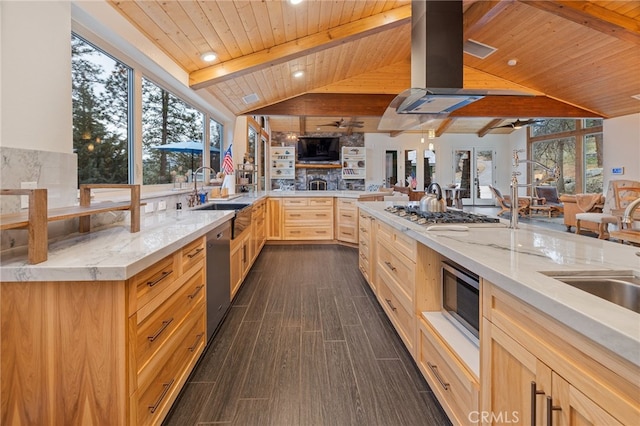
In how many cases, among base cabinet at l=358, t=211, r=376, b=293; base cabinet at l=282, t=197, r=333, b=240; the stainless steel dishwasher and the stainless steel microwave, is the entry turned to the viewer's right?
1

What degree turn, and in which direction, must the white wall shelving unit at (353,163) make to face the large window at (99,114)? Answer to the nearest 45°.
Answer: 0° — it already faces it

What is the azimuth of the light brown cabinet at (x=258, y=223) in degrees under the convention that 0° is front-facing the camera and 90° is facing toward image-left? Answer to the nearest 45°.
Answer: approximately 270°

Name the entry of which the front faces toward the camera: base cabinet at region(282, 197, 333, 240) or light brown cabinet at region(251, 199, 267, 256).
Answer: the base cabinet

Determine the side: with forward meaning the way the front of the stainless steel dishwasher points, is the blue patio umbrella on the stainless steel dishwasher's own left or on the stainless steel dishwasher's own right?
on the stainless steel dishwasher's own left

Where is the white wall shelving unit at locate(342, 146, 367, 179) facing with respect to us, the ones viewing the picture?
facing the viewer

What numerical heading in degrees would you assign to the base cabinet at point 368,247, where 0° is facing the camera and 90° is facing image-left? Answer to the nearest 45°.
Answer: approximately 90°

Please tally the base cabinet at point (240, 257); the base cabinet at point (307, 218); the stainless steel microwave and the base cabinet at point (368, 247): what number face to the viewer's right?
1

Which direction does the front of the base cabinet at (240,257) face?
to the viewer's right

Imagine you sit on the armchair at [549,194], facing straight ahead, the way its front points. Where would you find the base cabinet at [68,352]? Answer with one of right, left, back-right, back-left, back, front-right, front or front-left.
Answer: front-right

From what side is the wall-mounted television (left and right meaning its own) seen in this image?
front

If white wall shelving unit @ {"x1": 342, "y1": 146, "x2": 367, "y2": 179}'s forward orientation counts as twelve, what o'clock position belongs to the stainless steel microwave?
The stainless steel microwave is roughly at 12 o'clock from the white wall shelving unit.

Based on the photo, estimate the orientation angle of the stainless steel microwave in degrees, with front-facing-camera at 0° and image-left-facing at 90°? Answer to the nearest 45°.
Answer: approximately 45°

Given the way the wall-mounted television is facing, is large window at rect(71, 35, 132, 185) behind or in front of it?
in front

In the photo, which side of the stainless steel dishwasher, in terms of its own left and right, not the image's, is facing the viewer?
right
